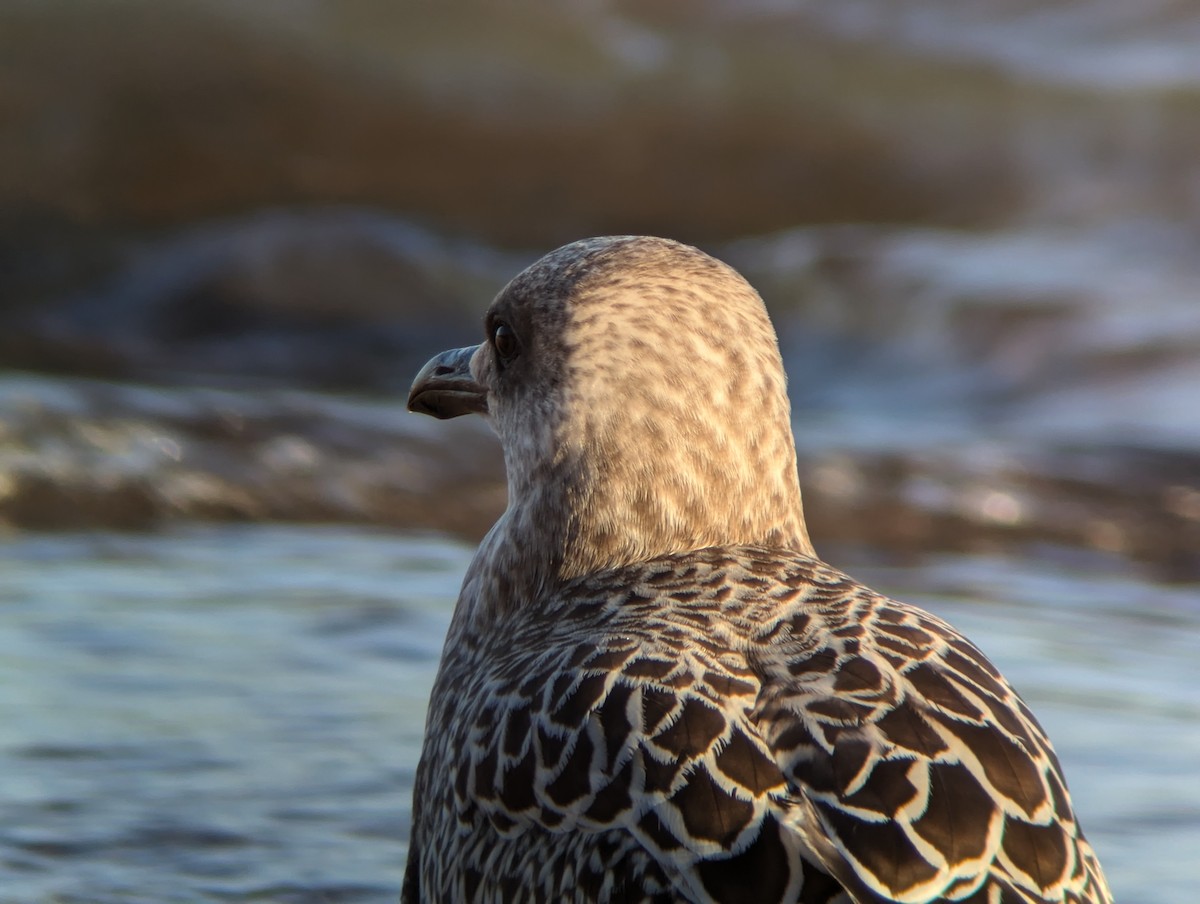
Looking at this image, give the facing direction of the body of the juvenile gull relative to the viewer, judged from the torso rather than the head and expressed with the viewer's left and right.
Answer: facing away from the viewer and to the left of the viewer
